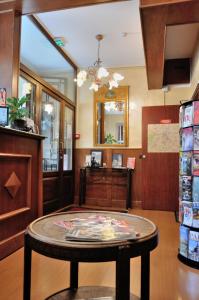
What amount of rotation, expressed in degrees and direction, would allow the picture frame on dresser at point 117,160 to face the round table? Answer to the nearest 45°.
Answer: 0° — it already faces it

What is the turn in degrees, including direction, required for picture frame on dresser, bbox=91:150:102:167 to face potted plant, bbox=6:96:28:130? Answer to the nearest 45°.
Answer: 0° — it already faces it

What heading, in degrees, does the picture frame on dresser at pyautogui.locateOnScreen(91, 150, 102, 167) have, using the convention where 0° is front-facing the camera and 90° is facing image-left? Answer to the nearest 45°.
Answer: approximately 0°

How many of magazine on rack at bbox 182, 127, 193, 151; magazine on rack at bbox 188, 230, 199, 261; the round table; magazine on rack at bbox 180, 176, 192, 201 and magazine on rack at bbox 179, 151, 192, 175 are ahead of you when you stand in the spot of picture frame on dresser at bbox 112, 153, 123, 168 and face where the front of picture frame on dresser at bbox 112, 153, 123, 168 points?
5

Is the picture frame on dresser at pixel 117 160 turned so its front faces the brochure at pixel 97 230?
yes

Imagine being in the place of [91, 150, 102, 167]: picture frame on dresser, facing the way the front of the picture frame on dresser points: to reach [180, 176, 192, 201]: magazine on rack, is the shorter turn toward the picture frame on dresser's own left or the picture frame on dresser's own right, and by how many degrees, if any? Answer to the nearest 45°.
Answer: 0° — it already faces it

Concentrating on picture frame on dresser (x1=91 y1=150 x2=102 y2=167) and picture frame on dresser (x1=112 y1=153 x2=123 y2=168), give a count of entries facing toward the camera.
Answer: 2

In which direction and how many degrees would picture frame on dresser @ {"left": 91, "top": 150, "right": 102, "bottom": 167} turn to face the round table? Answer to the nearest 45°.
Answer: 0° — it already faces it

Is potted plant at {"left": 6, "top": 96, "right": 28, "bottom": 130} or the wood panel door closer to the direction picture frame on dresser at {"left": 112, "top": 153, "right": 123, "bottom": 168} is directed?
the potted plant

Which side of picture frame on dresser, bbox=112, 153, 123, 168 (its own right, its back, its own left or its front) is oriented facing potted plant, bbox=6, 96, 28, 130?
front

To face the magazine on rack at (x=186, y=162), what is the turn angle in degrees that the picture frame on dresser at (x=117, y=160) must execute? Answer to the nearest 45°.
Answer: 0° — it already faces it

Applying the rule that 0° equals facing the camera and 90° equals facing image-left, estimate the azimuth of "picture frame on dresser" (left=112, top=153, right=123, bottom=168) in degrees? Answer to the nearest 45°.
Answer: approximately 0°

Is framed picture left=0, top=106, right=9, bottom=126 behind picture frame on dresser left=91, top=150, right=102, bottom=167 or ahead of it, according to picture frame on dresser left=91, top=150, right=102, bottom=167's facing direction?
ahead

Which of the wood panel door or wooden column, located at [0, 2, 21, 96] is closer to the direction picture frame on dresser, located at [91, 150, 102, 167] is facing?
the wooden column
